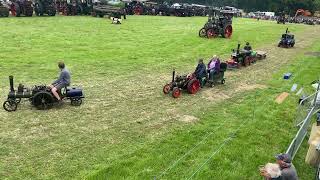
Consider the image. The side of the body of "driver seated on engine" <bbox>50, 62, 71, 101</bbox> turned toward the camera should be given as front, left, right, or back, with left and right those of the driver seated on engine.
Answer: left

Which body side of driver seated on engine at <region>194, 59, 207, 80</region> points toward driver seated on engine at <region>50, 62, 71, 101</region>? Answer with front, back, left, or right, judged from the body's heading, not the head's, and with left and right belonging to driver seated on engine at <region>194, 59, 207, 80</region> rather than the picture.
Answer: front

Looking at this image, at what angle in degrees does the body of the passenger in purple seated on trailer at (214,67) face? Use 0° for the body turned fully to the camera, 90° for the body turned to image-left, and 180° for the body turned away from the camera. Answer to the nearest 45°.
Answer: approximately 45°

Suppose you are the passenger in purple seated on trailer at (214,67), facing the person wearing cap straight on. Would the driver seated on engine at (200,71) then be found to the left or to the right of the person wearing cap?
right

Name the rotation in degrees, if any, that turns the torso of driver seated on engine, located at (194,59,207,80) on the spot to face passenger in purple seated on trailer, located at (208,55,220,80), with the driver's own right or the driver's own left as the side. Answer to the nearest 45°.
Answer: approximately 180°

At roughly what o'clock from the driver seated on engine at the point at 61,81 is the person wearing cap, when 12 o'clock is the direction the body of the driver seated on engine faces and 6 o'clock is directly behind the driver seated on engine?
The person wearing cap is roughly at 8 o'clock from the driver seated on engine.

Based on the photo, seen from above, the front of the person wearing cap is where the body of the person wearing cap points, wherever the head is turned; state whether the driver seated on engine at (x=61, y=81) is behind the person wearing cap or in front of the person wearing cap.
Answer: in front

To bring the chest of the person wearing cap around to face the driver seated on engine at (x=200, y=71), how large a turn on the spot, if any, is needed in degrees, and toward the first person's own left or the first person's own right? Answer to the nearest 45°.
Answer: approximately 45° to the first person's own right

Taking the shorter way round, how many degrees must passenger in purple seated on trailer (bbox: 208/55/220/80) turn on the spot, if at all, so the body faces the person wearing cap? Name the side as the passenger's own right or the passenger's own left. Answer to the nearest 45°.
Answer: approximately 45° to the passenger's own left

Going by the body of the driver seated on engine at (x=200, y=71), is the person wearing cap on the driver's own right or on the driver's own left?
on the driver's own left
